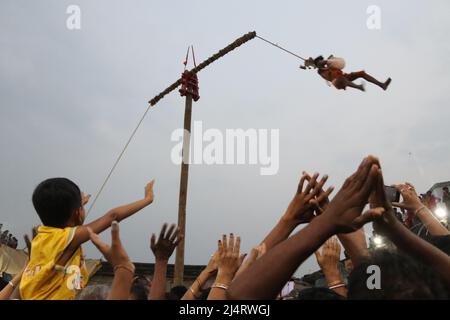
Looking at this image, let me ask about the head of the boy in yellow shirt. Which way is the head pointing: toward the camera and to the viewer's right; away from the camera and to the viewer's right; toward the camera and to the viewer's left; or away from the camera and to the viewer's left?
away from the camera and to the viewer's right

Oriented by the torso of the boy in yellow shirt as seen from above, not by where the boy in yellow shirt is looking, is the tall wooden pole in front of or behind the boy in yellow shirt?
in front

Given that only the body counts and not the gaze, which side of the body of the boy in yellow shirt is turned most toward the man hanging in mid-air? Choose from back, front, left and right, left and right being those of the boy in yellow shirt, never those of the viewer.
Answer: front

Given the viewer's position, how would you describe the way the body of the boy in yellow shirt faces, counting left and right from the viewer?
facing away from the viewer and to the right of the viewer
